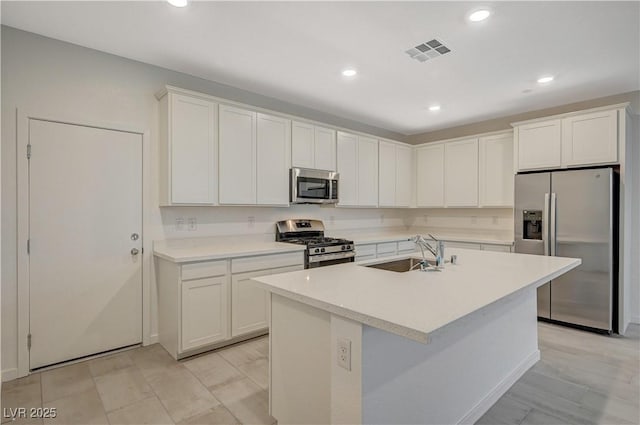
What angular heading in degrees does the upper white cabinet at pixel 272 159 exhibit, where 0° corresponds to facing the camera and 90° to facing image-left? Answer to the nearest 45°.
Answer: approximately 315°

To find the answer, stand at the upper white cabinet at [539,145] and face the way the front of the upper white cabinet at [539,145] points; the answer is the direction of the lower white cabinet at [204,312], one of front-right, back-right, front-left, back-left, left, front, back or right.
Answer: front-right

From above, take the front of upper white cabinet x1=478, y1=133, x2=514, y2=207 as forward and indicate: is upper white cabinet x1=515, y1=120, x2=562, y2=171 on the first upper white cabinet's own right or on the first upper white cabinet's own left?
on the first upper white cabinet's own left

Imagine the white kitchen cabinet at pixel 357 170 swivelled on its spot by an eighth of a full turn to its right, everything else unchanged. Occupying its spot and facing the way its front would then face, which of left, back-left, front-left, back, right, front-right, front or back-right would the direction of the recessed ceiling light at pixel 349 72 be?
front

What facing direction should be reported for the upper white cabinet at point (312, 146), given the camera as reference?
facing the viewer and to the right of the viewer

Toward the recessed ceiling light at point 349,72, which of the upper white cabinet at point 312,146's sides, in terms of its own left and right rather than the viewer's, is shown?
front

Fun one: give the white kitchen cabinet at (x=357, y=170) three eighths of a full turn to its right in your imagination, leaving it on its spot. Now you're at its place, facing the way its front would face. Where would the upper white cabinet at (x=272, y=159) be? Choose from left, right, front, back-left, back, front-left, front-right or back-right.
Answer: front-left

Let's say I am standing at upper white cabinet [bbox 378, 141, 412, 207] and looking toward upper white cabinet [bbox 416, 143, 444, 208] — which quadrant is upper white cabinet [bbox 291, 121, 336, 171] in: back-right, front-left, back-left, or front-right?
back-right

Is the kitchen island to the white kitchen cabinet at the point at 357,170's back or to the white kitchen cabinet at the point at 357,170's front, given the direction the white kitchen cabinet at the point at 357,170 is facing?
to the front
